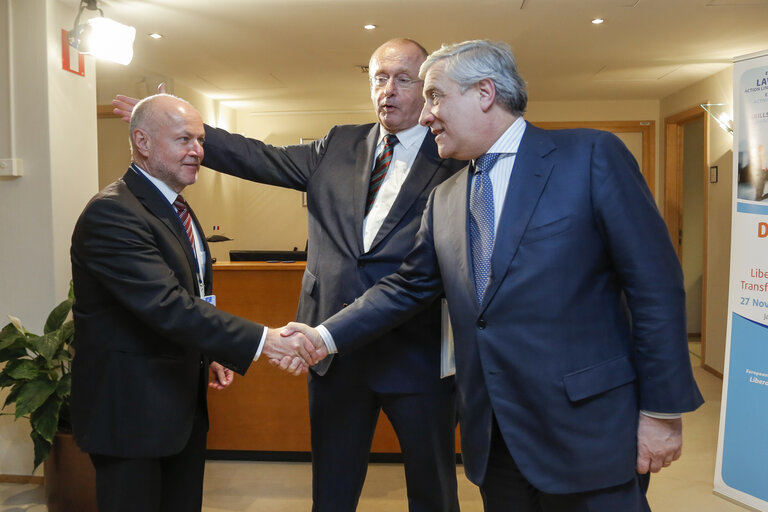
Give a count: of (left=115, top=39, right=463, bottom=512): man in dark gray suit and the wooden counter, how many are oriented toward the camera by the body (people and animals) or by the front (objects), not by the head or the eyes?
2

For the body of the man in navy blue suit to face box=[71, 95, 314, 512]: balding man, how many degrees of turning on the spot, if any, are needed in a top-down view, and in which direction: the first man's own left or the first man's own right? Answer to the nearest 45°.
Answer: approximately 45° to the first man's own right

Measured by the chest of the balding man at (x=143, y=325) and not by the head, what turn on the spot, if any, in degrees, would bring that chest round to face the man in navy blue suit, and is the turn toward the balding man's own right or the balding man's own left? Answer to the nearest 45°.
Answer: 0° — they already face them

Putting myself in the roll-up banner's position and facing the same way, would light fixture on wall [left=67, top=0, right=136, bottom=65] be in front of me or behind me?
in front

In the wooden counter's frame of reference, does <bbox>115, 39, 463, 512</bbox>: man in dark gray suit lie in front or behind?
in front

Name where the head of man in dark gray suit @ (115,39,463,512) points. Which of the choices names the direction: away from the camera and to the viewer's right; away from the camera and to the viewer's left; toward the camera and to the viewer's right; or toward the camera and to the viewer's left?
toward the camera and to the viewer's left
